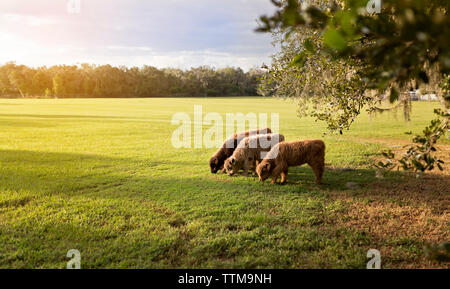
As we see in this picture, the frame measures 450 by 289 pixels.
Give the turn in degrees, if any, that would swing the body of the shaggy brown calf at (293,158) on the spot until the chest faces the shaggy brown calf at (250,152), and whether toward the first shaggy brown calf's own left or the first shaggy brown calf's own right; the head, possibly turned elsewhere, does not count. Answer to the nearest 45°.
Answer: approximately 45° to the first shaggy brown calf's own right

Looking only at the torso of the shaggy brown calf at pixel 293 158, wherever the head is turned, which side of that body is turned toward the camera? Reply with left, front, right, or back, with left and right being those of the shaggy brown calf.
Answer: left

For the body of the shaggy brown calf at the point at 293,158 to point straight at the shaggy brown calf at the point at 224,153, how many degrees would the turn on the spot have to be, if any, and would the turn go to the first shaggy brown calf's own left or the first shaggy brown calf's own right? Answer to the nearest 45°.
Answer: approximately 45° to the first shaggy brown calf's own right
